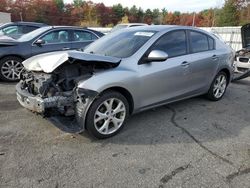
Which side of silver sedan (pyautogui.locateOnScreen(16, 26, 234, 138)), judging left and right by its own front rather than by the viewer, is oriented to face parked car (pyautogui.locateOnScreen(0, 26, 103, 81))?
right

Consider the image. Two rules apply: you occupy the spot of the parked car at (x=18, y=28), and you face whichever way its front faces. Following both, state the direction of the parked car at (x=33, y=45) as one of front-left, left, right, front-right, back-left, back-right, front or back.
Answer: front-left

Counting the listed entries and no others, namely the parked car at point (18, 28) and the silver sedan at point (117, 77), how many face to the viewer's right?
0

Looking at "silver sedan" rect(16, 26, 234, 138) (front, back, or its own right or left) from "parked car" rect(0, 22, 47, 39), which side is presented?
right

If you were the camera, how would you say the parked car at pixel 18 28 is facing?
facing the viewer and to the left of the viewer

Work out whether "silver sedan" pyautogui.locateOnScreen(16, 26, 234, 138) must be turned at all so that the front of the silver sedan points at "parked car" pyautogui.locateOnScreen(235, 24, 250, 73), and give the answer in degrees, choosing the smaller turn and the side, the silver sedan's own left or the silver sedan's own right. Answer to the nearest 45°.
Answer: approximately 180°
